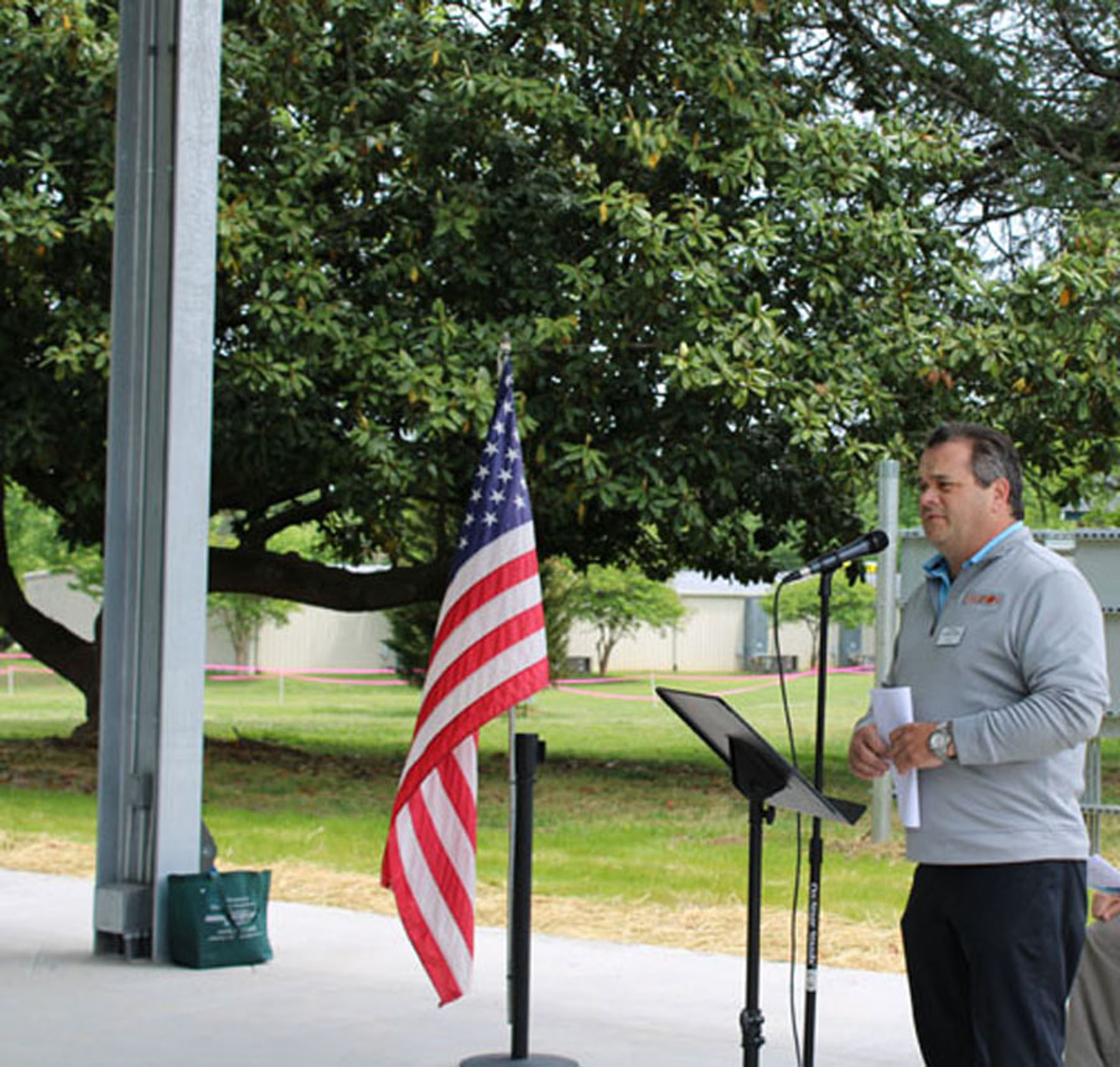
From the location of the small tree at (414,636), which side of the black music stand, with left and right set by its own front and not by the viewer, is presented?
left

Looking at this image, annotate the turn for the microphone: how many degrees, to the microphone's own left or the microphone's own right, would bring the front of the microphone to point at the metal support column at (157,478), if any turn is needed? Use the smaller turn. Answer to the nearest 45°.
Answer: approximately 135° to the microphone's own left

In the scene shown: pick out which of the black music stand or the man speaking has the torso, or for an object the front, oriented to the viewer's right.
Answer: the black music stand

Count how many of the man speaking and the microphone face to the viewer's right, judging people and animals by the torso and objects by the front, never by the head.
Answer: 1

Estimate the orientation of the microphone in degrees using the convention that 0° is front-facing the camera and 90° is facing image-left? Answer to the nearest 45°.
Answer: approximately 270°

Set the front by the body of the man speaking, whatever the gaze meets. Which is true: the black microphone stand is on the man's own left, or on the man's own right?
on the man's own right

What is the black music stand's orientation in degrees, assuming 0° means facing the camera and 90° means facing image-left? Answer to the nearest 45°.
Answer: approximately 270°

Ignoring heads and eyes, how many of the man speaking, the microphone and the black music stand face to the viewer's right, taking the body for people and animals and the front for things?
2

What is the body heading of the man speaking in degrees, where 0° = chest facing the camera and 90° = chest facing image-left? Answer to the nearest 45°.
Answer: approximately 45°
